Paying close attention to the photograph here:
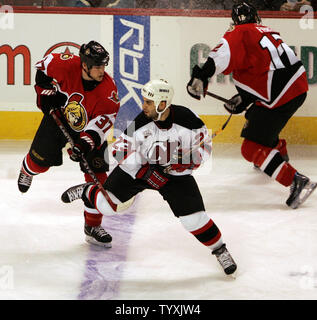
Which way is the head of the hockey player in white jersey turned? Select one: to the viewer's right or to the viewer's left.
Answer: to the viewer's left

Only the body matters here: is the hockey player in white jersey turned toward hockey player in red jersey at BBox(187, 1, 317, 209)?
no

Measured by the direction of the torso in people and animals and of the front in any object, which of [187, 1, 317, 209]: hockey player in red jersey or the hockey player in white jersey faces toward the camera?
the hockey player in white jersey

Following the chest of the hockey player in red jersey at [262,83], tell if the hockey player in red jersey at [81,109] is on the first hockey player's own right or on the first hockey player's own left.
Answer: on the first hockey player's own left

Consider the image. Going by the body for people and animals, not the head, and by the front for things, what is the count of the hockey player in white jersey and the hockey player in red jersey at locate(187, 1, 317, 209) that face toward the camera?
1

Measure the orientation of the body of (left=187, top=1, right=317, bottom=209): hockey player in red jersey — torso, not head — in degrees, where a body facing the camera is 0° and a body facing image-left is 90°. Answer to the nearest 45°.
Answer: approximately 135°

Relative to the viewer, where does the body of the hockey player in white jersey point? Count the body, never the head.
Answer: toward the camera

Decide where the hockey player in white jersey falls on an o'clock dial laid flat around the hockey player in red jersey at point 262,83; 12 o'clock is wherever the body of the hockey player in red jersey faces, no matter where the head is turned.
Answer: The hockey player in white jersey is roughly at 8 o'clock from the hockey player in red jersey.

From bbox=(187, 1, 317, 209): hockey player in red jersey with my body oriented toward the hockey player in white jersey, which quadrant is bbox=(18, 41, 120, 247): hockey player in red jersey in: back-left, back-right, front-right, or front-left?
front-right
